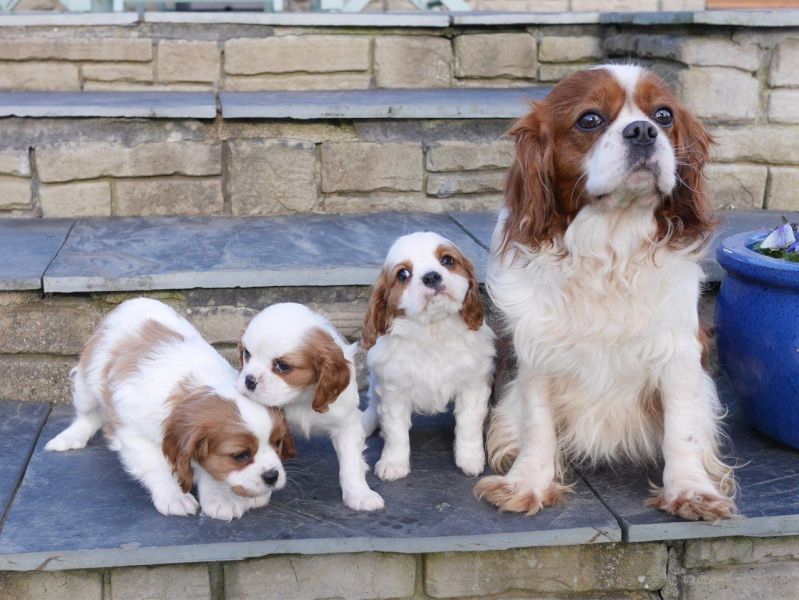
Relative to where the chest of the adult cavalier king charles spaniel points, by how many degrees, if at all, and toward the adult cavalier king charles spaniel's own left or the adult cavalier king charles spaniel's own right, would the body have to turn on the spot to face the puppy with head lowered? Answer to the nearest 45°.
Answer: approximately 90° to the adult cavalier king charles spaniel's own right

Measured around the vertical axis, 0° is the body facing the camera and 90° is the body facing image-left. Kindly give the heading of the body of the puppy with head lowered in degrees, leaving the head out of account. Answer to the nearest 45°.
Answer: approximately 315°

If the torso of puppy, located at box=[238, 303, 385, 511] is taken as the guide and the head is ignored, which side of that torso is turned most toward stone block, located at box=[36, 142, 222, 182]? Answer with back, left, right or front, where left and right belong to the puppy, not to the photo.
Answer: right

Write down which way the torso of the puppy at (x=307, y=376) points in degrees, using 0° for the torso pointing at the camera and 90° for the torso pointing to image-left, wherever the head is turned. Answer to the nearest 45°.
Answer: approximately 45°

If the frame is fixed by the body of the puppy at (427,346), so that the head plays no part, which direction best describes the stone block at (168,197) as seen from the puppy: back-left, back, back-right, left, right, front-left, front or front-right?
back-right

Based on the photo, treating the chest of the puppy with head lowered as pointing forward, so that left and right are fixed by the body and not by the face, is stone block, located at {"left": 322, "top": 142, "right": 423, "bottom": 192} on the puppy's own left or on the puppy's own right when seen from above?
on the puppy's own left

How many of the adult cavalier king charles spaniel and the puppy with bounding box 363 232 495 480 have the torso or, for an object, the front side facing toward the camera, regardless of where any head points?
2

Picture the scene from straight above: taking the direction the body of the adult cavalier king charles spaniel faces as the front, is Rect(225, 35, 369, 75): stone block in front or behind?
behind

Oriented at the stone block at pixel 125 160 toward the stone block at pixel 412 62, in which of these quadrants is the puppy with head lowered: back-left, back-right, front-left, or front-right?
back-right

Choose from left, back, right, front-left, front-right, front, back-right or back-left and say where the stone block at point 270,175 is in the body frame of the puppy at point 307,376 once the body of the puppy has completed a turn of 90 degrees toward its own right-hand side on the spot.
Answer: front-right

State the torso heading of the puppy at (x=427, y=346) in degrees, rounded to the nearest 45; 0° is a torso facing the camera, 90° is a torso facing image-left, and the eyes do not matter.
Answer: approximately 0°

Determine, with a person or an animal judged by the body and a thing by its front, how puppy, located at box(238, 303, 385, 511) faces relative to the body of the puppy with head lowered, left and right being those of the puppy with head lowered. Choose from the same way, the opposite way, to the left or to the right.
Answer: to the right
